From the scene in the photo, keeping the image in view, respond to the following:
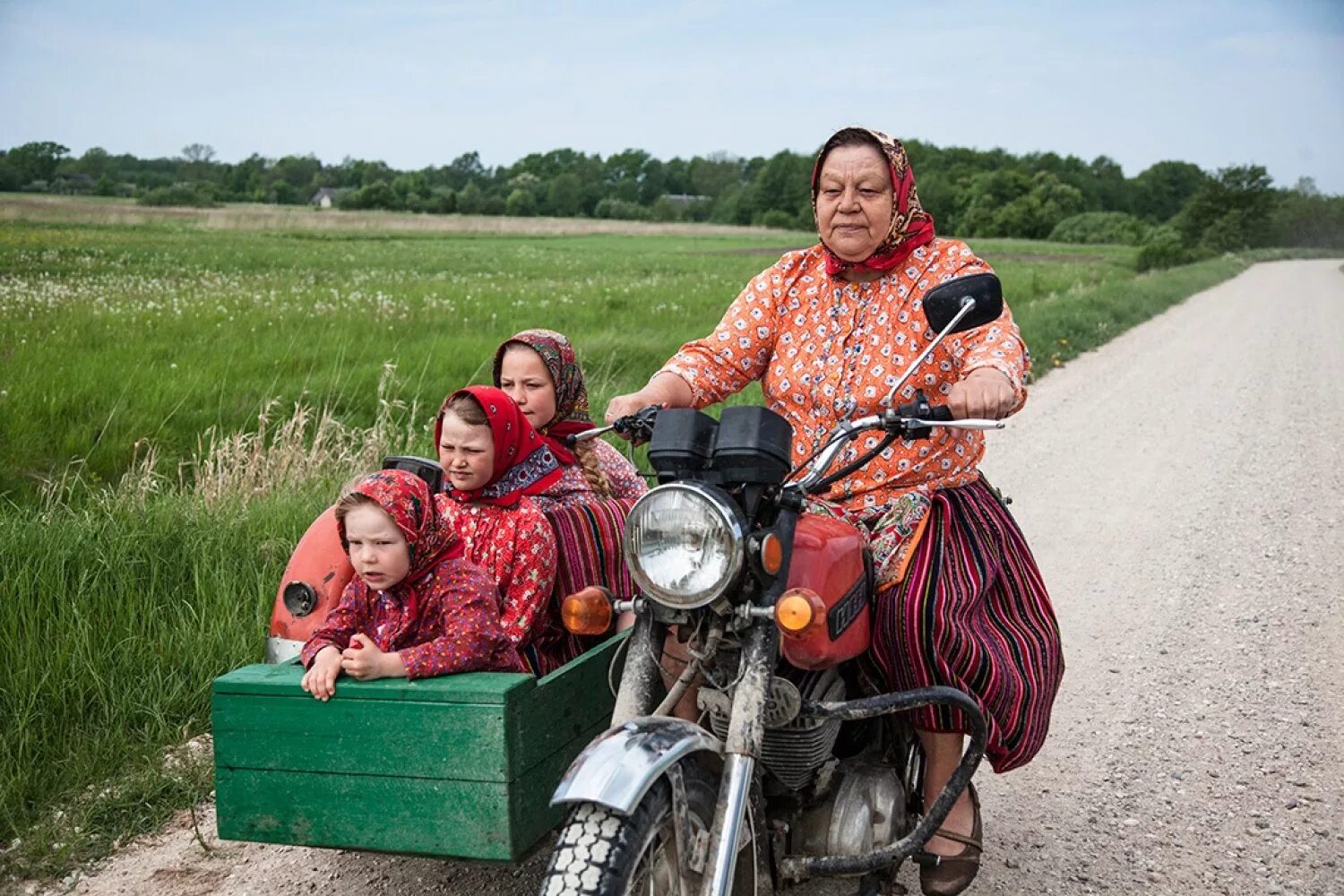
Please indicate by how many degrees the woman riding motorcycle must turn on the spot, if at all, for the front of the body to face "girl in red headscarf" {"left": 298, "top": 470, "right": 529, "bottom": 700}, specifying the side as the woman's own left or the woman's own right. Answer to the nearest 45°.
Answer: approximately 45° to the woman's own right

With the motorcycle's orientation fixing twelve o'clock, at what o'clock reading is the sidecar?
The sidecar is roughly at 2 o'clock from the motorcycle.

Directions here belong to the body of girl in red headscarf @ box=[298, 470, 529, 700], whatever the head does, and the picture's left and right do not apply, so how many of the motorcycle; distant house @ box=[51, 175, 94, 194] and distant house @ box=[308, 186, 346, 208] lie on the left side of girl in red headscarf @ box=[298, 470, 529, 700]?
1

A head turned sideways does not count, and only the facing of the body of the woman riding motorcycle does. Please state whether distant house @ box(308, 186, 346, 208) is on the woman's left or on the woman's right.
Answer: on the woman's right

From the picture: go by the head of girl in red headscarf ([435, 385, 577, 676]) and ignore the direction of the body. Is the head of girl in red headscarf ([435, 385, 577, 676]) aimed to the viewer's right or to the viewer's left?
to the viewer's left

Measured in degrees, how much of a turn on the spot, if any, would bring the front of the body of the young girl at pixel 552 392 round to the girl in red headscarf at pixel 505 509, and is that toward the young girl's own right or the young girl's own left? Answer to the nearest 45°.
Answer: approximately 45° to the young girl's own left

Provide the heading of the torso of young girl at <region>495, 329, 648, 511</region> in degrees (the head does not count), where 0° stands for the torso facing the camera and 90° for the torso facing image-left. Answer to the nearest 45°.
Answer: approximately 45°

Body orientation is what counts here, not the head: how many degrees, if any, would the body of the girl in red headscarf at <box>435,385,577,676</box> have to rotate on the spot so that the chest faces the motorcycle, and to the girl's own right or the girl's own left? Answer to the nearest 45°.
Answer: approximately 45° to the girl's own left

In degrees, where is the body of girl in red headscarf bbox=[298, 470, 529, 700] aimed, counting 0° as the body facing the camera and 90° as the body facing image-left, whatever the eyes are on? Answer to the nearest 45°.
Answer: approximately 45°
